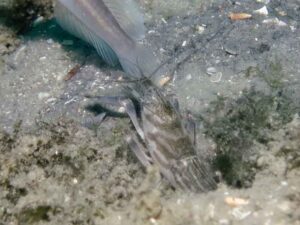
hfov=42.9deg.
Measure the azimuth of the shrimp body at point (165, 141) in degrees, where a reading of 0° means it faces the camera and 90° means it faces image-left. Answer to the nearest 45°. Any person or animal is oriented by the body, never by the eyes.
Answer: approximately 135°

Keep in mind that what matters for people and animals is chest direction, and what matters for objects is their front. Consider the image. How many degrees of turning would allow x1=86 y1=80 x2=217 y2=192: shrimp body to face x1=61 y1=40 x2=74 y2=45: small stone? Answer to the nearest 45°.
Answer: approximately 45° to its right

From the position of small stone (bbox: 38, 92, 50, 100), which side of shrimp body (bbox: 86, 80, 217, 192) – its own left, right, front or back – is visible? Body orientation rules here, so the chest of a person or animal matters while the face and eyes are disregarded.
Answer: front

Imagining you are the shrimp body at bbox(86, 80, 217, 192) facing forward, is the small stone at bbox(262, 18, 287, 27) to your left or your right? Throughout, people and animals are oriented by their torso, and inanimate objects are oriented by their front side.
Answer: on your right

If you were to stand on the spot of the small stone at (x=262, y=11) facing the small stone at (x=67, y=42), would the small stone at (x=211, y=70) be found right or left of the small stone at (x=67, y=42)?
left

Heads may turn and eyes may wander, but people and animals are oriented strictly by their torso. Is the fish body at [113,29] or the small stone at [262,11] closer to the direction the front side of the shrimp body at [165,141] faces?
the fish body

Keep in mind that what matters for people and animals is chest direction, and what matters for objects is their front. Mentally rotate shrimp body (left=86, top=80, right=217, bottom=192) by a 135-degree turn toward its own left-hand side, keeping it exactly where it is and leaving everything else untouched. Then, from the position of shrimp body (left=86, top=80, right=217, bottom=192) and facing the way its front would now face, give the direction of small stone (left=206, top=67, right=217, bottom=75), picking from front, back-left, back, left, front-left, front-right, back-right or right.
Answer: back-left

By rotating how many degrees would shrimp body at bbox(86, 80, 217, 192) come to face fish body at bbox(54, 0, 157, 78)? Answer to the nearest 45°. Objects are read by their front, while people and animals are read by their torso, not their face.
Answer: approximately 45° to its right

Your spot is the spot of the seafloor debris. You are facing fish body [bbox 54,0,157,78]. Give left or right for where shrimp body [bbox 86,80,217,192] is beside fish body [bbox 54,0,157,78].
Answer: left

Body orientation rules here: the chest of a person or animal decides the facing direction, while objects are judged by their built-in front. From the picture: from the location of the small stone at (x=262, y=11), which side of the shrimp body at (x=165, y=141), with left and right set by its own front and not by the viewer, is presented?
right
